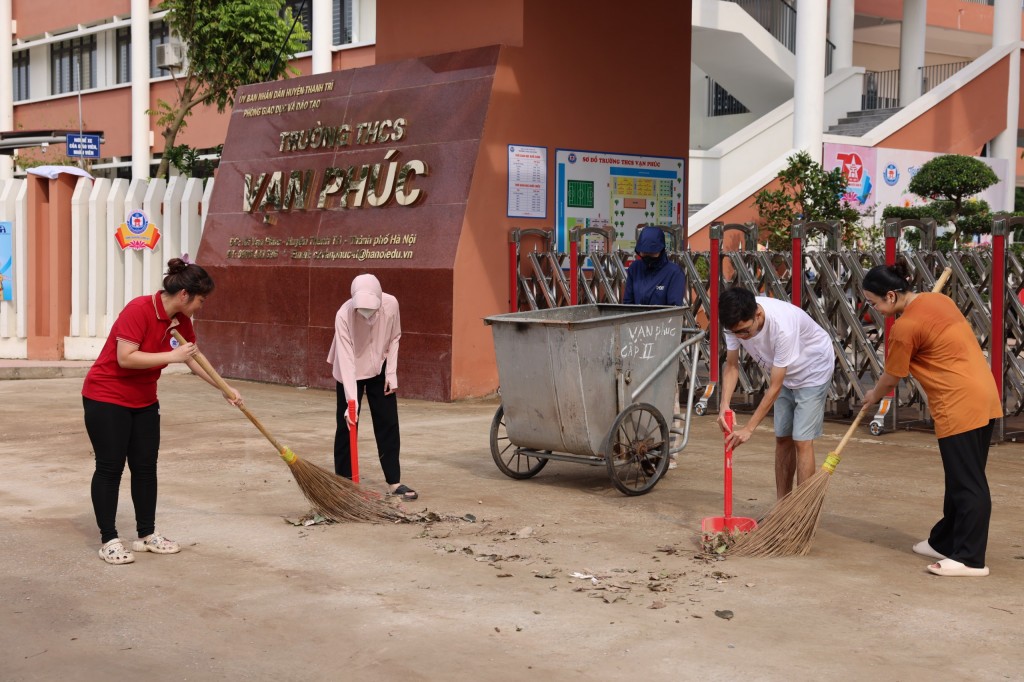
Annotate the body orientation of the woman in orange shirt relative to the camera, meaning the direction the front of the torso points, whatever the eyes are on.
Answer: to the viewer's left

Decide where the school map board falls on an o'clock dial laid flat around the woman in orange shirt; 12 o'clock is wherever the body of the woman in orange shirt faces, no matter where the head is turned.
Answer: The school map board is roughly at 2 o'clock from the woman in orange shirt.

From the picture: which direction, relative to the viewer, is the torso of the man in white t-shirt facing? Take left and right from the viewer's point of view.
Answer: facing the viewer and to the left of the viewer

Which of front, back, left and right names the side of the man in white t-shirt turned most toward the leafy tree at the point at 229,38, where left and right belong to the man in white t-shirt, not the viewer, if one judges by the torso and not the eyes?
right

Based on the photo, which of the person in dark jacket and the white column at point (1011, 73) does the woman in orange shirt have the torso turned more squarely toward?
the person in dark jacket

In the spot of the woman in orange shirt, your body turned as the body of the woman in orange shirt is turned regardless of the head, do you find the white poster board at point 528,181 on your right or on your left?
on your right

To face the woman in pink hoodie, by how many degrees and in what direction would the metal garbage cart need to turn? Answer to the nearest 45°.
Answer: approximately 45° to its right

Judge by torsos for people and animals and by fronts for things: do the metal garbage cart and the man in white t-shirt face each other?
no

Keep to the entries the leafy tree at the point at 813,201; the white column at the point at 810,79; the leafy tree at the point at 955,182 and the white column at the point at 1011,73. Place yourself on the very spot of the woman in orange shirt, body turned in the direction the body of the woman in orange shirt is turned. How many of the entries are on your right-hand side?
4

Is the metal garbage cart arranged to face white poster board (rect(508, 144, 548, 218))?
no

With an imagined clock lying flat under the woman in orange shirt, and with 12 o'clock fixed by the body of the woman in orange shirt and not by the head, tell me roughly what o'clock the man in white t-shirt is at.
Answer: The man in white t-shirt is roughly at 1 o'clock from the woman in orange shirt.

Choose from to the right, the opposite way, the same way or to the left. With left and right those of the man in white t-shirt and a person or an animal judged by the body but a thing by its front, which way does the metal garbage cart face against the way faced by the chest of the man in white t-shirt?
the same way

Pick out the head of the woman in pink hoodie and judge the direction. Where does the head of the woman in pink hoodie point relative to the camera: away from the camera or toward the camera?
toward the camera

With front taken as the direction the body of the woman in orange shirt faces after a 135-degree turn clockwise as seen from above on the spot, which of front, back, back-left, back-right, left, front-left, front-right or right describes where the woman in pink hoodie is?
back-left

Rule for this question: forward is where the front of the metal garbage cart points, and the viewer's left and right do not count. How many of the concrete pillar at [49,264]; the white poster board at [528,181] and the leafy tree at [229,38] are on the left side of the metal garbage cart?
0

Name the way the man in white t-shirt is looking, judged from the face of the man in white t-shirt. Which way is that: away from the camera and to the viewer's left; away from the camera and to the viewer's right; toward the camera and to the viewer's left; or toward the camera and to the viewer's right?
toward the camera and to the viewer's left

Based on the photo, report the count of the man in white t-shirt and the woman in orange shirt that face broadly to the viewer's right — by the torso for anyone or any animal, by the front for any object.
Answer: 0

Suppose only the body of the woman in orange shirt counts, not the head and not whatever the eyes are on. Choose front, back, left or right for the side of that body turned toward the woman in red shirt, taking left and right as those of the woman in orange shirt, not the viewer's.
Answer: front
